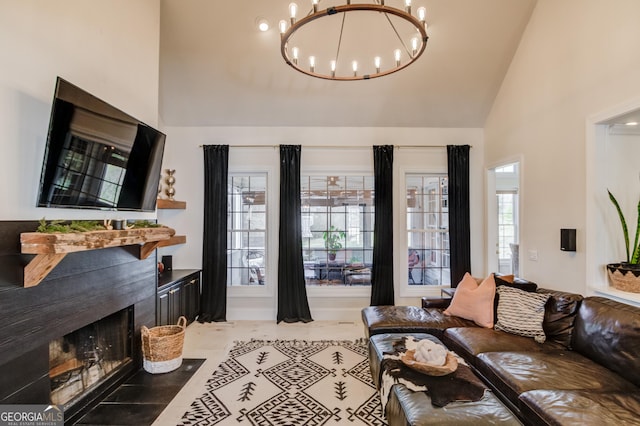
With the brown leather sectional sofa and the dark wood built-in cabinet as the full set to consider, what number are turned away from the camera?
0

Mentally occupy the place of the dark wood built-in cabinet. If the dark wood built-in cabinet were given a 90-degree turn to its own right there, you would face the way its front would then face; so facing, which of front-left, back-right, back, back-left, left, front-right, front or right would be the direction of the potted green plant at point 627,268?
left

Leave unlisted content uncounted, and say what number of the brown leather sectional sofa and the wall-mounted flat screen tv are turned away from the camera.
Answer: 0

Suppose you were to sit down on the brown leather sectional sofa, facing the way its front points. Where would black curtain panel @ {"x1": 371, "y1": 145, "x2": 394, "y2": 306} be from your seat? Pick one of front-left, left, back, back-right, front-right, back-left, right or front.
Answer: right

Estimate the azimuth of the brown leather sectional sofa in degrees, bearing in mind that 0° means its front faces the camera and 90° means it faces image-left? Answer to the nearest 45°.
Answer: approximately 45°

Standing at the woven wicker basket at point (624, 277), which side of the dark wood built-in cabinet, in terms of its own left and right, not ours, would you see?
front

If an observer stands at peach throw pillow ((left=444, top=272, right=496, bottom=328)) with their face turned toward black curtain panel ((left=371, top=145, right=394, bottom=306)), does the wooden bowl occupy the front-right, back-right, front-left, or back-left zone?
back-left

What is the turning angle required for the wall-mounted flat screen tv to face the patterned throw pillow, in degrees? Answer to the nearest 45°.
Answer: approximately 45° to its left

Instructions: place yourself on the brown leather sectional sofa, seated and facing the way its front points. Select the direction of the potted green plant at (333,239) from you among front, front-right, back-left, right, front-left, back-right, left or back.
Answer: right

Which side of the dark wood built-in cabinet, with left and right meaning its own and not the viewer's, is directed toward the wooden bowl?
front

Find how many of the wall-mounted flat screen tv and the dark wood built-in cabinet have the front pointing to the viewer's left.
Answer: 0

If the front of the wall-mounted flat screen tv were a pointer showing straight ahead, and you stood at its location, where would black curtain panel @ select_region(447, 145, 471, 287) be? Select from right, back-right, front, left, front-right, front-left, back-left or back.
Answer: front-left

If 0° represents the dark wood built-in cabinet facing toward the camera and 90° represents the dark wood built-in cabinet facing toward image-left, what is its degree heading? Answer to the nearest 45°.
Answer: approximately 315°

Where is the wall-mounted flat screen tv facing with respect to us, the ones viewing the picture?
facing the viewer and to the right of the viewer

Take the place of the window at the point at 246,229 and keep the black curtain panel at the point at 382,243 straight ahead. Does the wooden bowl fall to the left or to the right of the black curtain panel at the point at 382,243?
right

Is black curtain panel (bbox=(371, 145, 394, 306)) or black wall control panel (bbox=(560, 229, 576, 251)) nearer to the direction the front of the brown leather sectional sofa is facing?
the black curtain panel

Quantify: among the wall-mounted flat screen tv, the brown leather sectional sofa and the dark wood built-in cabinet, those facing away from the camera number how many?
0

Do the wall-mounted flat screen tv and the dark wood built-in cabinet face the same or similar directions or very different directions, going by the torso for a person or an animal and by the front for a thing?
same or similar directions

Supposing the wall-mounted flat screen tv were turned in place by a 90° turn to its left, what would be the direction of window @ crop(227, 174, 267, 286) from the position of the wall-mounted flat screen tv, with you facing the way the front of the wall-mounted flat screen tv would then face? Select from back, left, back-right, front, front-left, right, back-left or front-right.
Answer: front
